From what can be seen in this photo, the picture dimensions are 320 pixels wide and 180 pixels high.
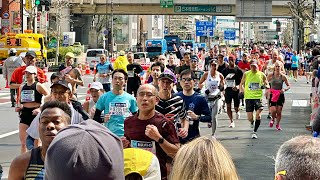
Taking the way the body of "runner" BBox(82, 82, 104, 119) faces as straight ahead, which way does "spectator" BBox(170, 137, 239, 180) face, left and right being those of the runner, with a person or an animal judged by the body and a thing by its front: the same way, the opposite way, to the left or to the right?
the opposite way

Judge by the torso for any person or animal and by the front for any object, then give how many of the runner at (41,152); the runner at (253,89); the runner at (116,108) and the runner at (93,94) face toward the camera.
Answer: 4

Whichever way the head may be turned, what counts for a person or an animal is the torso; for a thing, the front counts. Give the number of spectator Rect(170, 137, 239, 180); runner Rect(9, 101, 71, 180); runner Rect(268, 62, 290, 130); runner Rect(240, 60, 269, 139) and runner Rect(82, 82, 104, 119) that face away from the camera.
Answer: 1

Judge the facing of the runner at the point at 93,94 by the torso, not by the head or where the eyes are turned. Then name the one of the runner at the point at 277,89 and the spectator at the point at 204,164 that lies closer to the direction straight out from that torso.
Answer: the spectator

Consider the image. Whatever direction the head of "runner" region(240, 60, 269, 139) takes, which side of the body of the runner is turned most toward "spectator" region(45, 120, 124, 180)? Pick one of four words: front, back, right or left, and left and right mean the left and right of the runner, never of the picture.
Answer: front

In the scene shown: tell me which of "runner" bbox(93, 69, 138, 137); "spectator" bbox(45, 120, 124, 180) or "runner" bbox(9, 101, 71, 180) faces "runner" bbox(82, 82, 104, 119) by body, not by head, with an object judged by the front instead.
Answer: the spectator

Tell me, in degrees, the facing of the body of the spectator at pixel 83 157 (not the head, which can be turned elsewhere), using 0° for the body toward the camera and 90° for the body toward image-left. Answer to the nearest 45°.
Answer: approximately 180°

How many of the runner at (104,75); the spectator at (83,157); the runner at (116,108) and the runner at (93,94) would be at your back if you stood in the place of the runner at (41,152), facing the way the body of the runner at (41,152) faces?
3

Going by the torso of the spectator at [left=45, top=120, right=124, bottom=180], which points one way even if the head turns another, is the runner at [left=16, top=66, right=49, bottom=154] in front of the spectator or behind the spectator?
in front

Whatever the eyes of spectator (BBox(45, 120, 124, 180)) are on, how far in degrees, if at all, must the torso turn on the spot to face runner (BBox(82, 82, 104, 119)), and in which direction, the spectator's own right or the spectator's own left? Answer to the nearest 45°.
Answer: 0° — they already face them

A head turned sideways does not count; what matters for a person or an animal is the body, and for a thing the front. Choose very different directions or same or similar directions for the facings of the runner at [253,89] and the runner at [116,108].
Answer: same or similar directions

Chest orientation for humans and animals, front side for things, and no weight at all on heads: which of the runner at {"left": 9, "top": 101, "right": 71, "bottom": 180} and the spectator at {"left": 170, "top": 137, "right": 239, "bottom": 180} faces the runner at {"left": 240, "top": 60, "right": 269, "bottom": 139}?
the spectator

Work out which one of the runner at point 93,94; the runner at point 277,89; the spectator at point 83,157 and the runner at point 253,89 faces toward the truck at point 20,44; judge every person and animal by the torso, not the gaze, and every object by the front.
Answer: the spectator

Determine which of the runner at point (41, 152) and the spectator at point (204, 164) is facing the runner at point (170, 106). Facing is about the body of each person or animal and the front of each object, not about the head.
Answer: the spectator

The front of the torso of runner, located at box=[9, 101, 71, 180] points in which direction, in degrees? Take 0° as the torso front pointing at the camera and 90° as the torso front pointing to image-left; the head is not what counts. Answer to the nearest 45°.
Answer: approximately 0°

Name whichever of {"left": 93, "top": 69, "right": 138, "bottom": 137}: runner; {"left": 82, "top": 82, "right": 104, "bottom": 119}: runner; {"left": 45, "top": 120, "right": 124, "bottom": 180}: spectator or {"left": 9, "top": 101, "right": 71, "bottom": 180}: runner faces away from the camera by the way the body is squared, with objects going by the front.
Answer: the spectator

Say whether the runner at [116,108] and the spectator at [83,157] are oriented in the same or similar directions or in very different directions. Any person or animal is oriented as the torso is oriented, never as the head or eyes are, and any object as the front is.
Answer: very different directions

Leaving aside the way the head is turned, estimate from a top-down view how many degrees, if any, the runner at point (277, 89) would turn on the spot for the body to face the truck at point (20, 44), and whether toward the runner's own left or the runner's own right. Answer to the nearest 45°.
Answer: approximately 135° to the runner's own right
